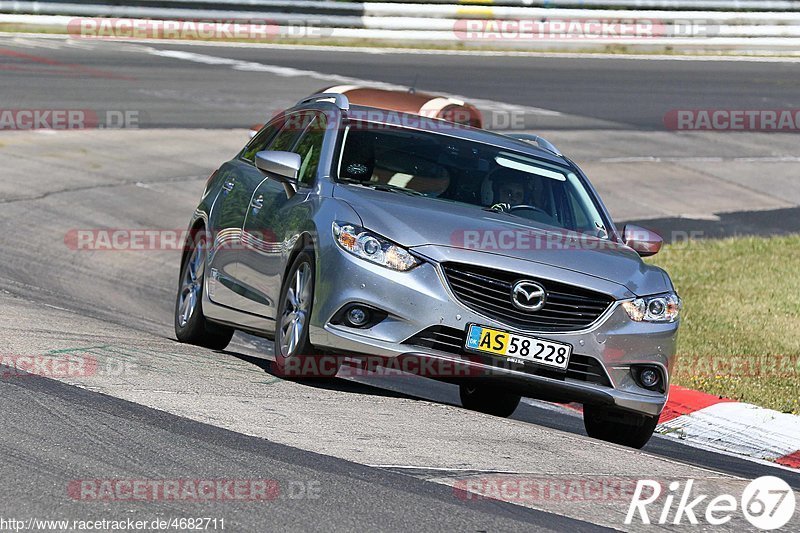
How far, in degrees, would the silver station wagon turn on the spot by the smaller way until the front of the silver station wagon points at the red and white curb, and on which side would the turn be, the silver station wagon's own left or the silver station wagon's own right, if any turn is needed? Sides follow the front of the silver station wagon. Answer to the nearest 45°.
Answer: approximately 90° to the silver station wagon's own left

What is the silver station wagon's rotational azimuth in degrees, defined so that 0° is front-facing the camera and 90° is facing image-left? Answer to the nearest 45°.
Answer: approximately 315°
